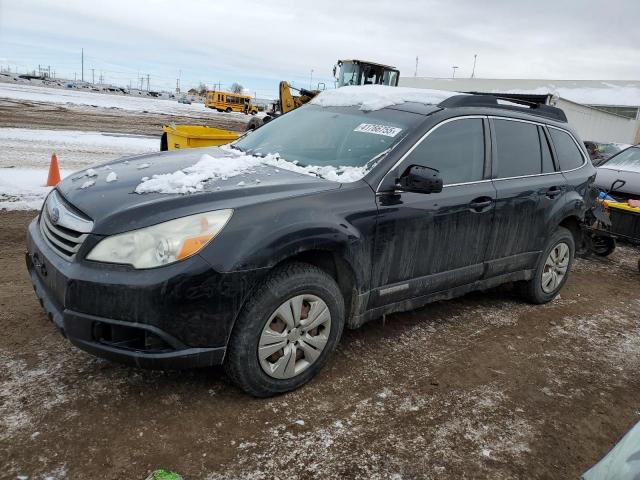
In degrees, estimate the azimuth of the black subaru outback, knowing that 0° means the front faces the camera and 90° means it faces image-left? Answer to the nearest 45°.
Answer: approximately 45°

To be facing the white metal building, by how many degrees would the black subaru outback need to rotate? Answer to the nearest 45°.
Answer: approximately 180°

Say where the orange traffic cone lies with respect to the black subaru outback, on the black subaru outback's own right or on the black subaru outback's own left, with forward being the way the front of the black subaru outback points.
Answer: on the black subaru outback's own right
